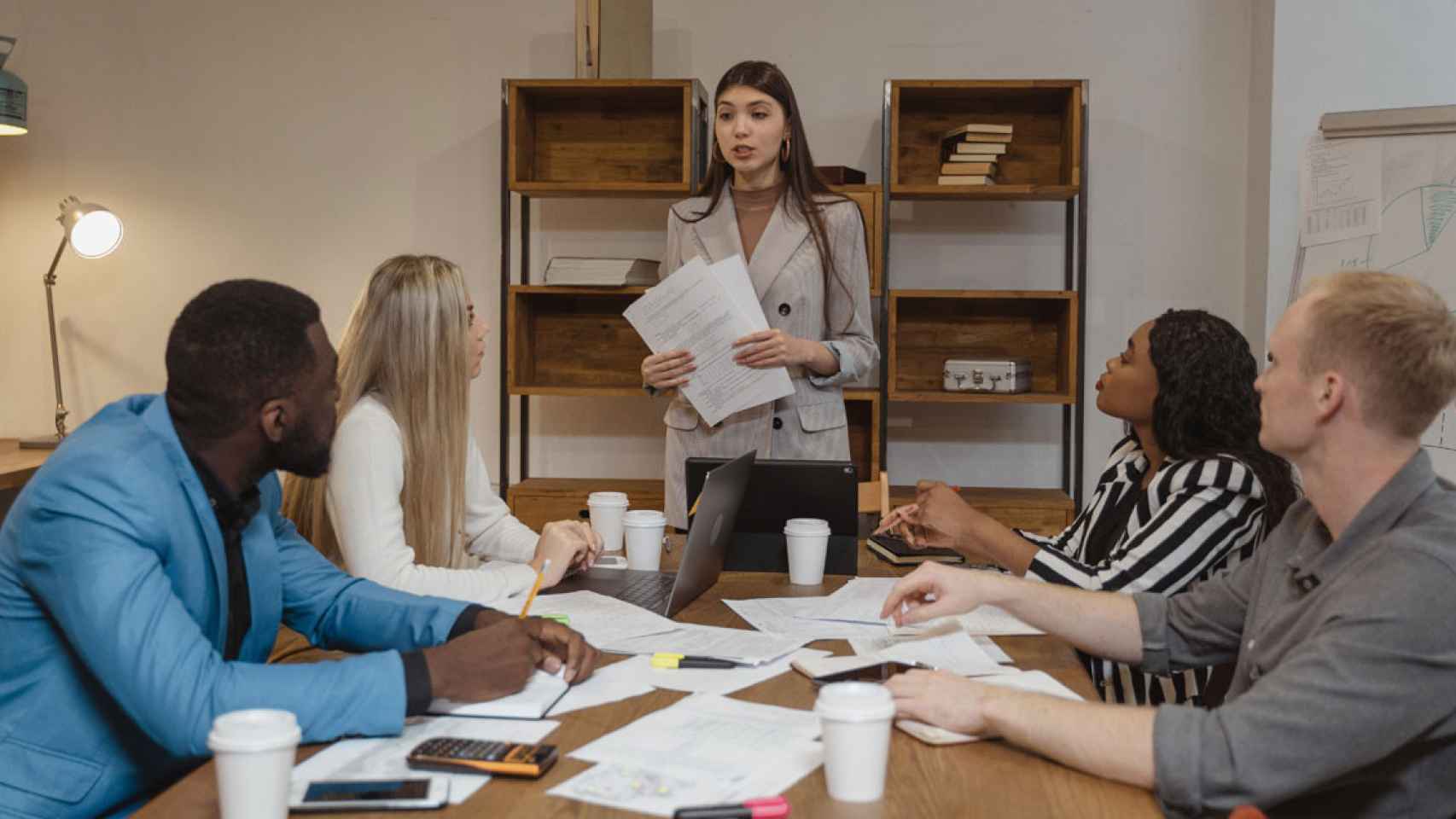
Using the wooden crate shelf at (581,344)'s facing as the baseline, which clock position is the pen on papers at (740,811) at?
The pen on papers is roughly at 12 o'clock from the wooden crate shelf.

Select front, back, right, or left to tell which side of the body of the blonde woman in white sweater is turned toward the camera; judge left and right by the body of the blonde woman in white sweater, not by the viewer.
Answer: right

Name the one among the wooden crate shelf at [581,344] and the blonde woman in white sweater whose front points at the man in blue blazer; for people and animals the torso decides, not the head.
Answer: the wooden crate shelf

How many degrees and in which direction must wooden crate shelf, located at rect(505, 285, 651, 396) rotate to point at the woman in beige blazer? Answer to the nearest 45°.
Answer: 0° — it already faces them

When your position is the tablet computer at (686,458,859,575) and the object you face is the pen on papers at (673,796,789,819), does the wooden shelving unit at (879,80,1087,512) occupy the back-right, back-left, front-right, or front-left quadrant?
back-left

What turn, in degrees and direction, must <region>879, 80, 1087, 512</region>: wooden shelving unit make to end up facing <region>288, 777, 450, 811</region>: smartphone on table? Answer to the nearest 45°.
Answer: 0° — it already faces it

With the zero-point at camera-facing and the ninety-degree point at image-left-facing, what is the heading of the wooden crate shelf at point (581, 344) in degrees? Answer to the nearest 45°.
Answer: approximately 0°

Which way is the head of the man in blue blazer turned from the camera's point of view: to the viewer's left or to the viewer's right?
to the viewer's right

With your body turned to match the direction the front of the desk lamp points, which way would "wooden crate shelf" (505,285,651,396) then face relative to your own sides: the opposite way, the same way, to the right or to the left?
to the right

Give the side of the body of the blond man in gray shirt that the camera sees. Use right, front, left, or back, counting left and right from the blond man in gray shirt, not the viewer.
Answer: left

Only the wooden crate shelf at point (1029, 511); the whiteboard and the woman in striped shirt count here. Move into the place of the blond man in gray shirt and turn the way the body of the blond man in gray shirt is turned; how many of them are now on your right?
3

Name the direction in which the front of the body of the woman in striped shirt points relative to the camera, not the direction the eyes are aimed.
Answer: to the viewer's left

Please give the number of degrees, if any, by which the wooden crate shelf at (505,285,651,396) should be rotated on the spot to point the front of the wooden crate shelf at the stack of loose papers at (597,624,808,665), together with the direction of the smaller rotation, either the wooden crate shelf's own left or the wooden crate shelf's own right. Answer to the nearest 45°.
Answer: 0° — it already faces it

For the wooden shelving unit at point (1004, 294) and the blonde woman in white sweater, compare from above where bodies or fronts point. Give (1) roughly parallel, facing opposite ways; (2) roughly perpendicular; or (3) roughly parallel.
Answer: roughly perpendicular

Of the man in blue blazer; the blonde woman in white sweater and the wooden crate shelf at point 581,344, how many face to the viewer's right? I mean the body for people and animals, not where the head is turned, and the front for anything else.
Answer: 2

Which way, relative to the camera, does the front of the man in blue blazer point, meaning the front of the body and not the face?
to the viewer's right
